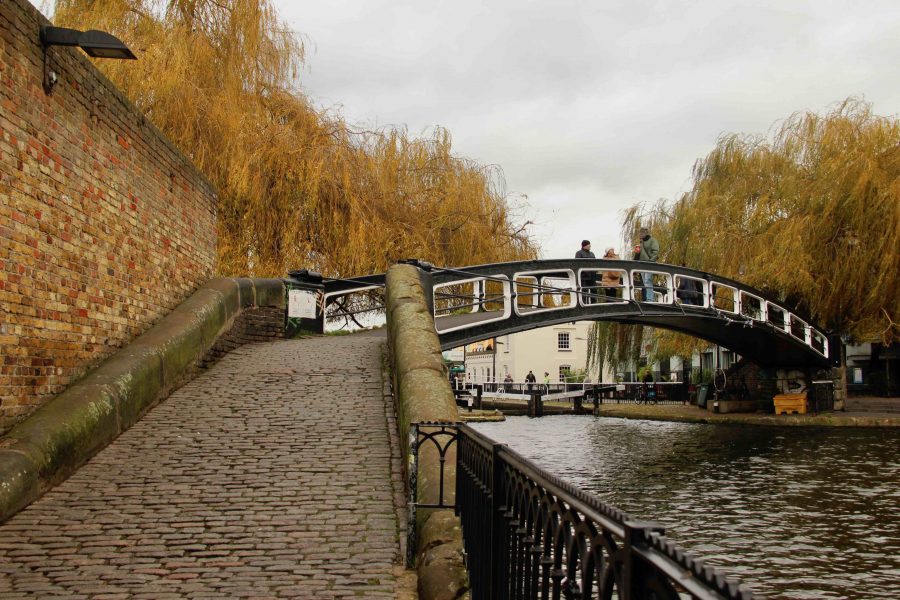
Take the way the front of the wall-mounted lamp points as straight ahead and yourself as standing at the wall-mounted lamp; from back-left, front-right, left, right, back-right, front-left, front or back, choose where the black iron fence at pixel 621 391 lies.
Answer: front-left

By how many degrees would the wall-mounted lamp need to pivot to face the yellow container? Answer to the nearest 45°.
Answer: approximately 45° to its left

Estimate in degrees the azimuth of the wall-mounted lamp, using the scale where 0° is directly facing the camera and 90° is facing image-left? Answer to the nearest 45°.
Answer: approximately 270°

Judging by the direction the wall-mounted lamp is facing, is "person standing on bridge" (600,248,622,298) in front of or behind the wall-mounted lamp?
in front

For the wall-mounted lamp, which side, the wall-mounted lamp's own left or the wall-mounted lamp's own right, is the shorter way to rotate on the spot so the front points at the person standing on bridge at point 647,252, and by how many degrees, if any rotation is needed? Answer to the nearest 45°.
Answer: approximately 45° to the wall-mounted lamp's own left

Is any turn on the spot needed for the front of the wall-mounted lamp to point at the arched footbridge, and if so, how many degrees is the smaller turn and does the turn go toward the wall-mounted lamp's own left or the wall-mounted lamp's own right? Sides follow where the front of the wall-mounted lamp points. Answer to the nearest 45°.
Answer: approximately 45° to the wall-mounted lamp's own left

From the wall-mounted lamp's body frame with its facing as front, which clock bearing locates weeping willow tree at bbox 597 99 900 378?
The weeping willow tree is roughly at 11 o'clock from the wall-mounted lamp.

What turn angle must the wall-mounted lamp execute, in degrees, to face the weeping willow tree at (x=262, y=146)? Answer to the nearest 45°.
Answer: approximately 90° to its left
